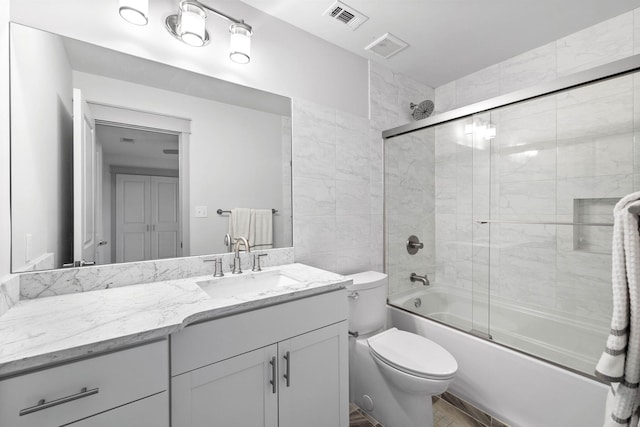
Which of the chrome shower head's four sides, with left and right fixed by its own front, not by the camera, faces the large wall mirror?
right

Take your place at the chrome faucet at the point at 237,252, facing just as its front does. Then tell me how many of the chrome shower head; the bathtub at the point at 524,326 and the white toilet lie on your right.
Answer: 0

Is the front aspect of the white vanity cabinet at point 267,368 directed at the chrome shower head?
no

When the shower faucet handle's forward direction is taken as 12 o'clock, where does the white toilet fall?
The white toilet is roughly at 2 o'clock from the shower faucet handle.

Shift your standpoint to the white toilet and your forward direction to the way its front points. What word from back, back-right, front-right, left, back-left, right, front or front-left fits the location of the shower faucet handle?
back-left

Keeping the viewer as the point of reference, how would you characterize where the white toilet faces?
facing the viewer and to the right of the viewer

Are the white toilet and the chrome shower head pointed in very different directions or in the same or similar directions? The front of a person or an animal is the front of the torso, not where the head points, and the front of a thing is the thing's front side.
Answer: same or similar directions

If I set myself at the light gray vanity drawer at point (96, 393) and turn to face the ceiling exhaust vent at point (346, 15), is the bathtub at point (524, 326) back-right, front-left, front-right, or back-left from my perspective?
front-right

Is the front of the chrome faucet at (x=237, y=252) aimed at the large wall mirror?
no

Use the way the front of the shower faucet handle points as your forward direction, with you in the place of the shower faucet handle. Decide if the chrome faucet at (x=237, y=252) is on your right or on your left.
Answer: on your right

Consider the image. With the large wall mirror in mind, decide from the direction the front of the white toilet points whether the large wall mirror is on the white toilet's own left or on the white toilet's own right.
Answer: on the white toilet's own right

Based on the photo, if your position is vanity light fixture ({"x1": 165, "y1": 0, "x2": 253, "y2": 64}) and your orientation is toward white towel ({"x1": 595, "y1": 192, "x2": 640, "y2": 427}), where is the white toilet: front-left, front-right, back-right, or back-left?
front-left

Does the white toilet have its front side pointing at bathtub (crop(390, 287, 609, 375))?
no

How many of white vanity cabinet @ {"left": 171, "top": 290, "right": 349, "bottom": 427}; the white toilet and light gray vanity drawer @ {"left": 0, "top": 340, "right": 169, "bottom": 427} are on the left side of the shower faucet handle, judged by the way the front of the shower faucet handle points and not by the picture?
0

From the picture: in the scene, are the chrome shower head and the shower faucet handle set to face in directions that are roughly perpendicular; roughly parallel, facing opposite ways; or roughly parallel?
roughly parallel

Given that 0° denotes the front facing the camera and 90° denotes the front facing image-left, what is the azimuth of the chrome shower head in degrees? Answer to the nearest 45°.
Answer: approximately 315°
